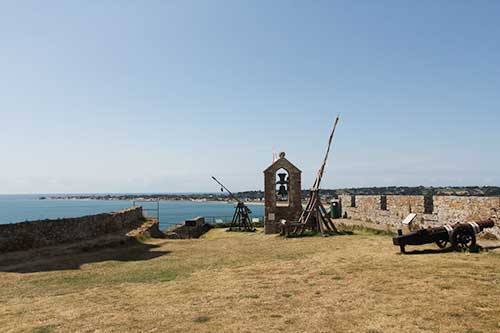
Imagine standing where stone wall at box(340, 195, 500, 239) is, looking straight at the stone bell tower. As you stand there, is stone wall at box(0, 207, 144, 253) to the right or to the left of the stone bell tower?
left

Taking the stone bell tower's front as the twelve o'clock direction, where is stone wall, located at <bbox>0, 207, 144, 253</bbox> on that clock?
The stone wall is roughly at 2 o'clock from the stone bell tower.

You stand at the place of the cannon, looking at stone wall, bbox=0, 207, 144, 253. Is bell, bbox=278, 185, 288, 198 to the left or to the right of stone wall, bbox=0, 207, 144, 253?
right

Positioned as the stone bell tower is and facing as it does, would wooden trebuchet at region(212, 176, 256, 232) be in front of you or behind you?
behind

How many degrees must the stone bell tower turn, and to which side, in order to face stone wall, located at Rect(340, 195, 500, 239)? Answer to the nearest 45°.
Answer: approximately 45° to its left

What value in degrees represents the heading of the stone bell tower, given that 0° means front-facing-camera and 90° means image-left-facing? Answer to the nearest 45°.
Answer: approximately 0°

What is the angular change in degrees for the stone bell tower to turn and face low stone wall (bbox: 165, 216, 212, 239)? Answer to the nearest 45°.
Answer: approximately 135° to its right

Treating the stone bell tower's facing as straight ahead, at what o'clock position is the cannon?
The cannon is roughly at 11 o'clock from the stone bell tower.

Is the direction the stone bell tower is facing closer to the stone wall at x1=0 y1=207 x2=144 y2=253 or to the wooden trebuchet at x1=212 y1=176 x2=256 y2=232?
the stone wall
